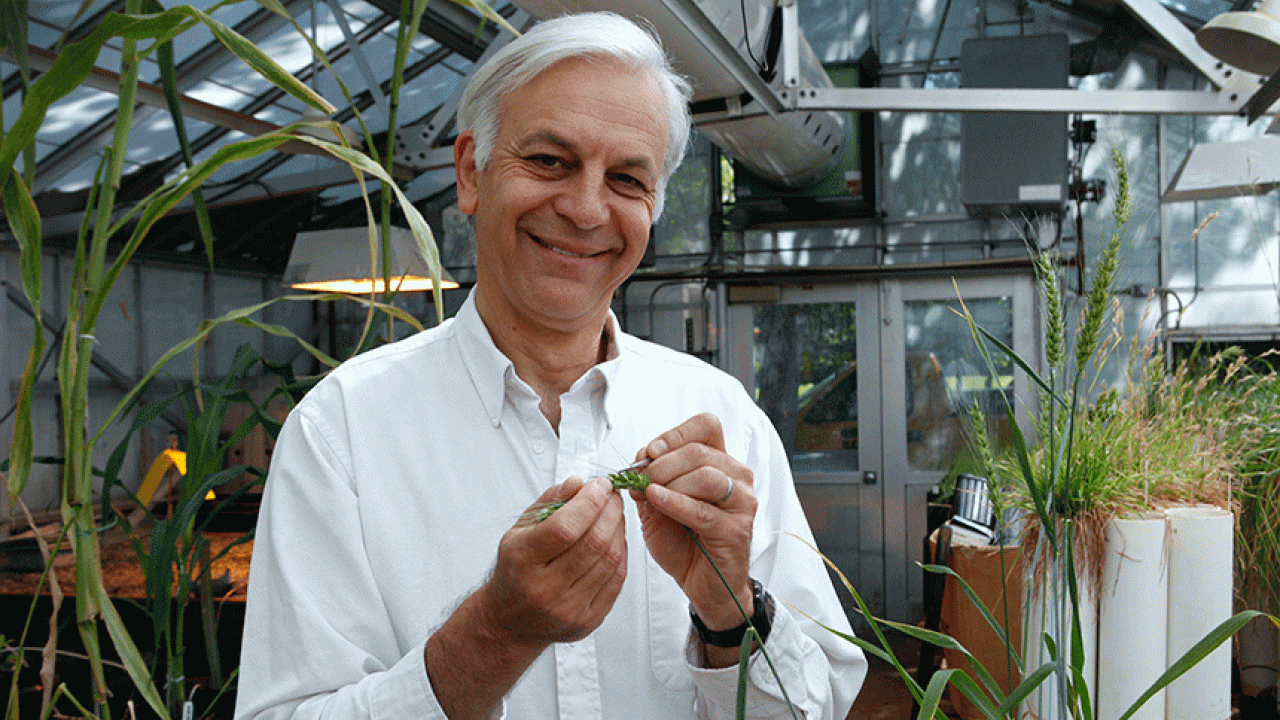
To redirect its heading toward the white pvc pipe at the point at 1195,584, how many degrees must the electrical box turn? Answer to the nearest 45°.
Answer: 0° — it already faces it

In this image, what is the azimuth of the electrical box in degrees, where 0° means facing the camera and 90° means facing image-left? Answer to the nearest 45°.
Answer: approximately 0°

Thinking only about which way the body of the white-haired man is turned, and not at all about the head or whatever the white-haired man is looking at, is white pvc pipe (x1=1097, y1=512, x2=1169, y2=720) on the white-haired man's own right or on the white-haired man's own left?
on the white-haired man's own left

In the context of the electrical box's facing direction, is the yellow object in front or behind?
in front

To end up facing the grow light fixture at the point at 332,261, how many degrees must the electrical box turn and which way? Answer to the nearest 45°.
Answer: approximately 45° to its right

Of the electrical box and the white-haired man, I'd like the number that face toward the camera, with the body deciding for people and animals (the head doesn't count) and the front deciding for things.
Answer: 2

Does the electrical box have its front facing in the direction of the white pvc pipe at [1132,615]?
yes

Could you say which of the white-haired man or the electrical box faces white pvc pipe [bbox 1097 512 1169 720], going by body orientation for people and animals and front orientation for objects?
the electrical box

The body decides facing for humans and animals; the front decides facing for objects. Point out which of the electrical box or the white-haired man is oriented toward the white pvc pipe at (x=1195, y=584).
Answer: the electrical box

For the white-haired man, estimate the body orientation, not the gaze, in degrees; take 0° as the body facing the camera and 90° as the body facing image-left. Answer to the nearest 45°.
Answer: approximately 0°
